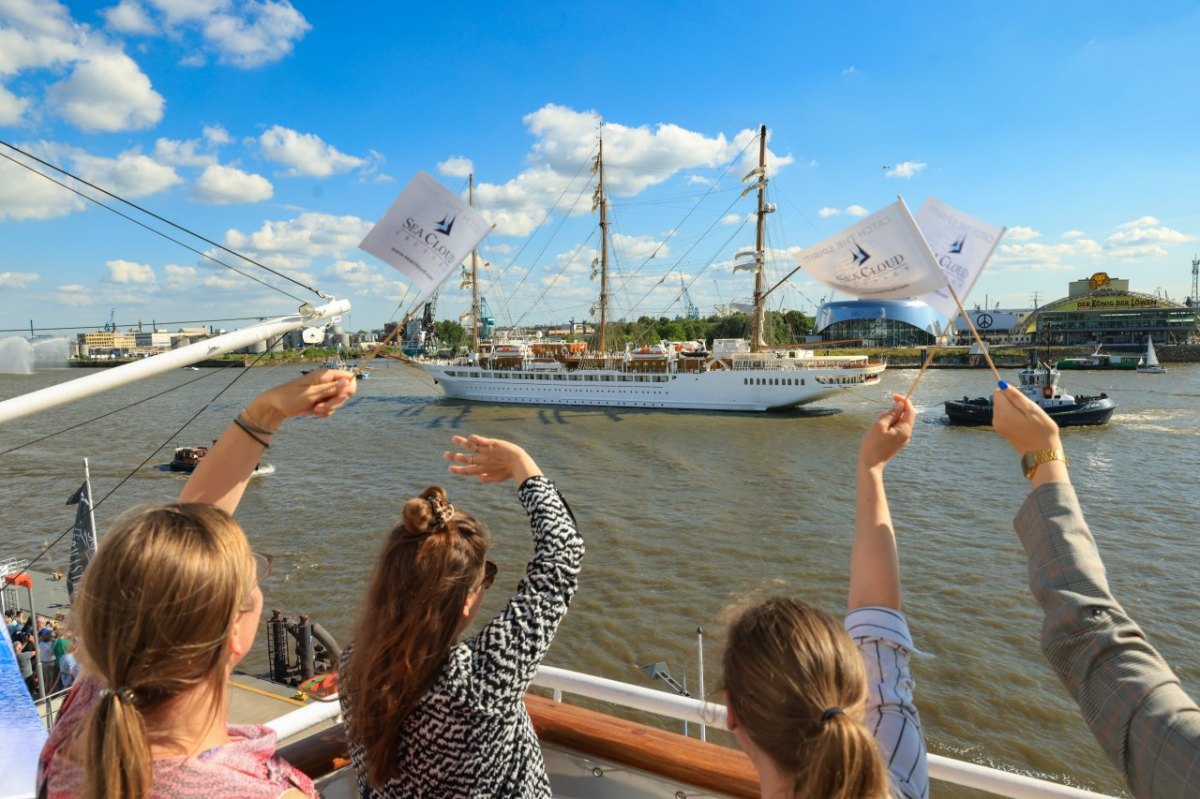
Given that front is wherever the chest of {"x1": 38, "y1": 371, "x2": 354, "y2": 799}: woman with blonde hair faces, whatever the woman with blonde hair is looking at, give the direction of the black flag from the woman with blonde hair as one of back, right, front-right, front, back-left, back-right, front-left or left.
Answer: front-left

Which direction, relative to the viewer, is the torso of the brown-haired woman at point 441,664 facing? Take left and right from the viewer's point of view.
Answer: facing away from the viewer and to the right of the viewer

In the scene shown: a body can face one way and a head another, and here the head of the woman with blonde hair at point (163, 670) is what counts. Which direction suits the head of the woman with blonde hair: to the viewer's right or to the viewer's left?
to the viewer's right

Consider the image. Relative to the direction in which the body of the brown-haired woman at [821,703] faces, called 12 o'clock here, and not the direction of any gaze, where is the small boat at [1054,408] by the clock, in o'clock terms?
The small boat is roughly at 2 o'clock from the brown-haired woman.

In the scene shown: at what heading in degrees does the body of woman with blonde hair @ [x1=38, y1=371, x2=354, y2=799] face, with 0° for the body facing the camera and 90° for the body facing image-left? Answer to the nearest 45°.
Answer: approximately 225°

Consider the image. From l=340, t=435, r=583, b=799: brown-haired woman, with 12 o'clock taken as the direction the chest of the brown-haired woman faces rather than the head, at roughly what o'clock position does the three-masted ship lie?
The three-masted ship is roughly at 11 o'clock from the brown-haired woman.

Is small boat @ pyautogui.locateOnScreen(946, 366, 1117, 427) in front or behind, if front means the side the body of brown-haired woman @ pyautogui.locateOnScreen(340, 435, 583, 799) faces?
in front

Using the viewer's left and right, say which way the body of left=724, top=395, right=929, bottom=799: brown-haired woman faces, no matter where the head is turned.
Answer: facing away from the viewer and to the left of the viewer

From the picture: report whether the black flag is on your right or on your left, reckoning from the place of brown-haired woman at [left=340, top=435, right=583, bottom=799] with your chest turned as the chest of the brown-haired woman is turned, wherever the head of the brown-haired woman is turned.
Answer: on your left

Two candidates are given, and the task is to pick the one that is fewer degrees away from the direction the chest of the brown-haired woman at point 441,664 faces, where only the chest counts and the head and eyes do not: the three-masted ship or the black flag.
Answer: the three-masted ship

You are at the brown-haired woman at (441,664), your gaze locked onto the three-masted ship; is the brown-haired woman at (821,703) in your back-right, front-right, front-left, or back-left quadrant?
back-right

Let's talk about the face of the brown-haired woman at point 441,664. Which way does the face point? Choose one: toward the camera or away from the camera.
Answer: away from the camera
